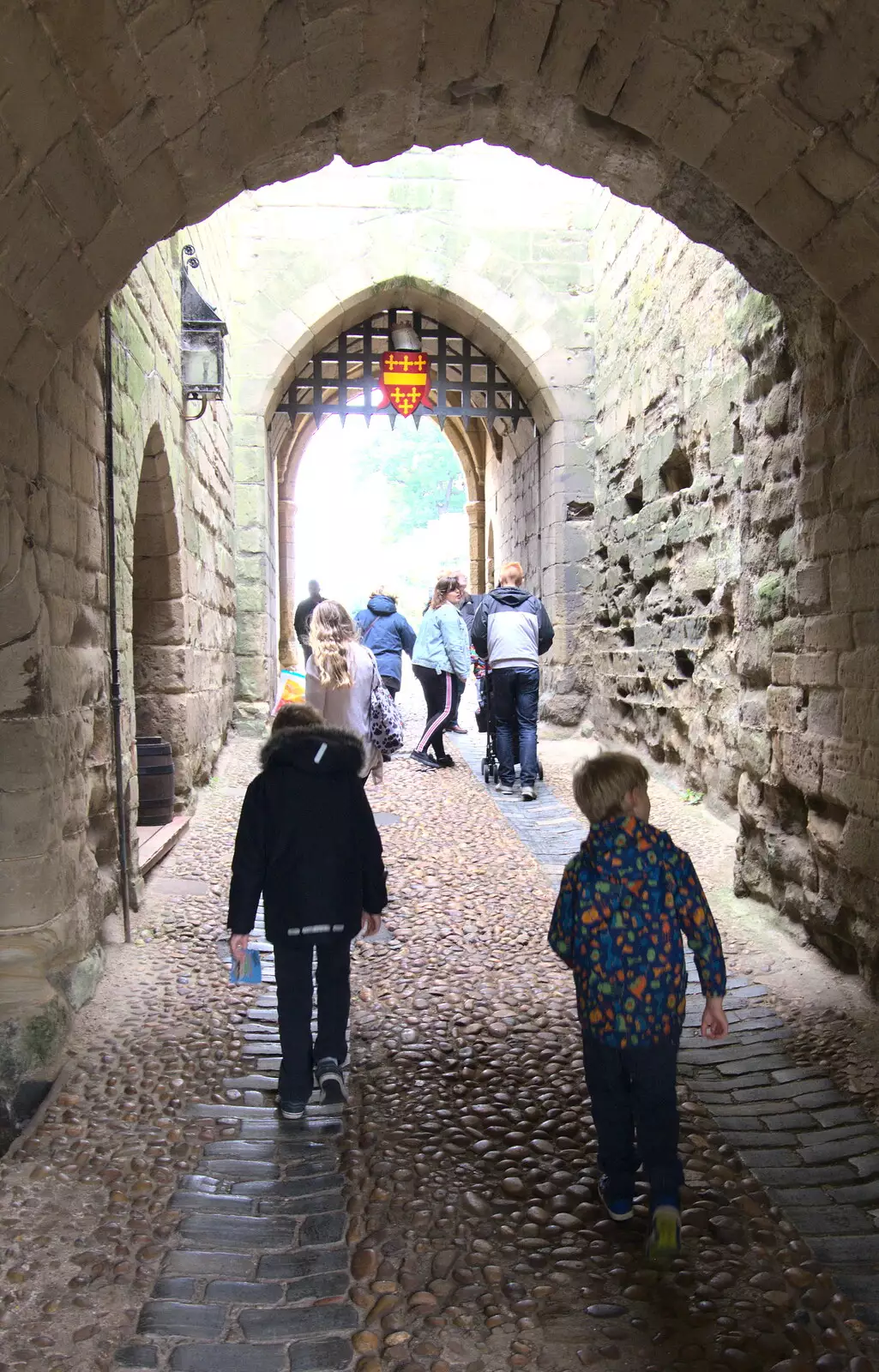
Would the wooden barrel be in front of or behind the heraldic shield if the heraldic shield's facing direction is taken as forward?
in front

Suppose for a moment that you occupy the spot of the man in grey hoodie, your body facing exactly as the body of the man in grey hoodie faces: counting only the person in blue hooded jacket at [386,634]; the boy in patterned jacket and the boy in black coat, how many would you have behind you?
2

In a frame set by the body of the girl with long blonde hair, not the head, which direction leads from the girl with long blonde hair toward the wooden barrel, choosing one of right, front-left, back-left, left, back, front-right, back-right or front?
front-left

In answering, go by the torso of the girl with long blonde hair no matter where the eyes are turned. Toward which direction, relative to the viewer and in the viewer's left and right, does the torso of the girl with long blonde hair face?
facing away from the viewer

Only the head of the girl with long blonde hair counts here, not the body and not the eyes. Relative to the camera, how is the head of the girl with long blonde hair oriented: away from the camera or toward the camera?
away from the camera

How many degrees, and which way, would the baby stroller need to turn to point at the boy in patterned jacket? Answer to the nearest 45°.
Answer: approximately 180°

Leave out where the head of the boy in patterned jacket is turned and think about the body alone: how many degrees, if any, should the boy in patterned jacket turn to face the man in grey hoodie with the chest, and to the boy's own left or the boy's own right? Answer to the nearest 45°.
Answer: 0° — they already face them

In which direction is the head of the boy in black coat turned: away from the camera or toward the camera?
away from the camera

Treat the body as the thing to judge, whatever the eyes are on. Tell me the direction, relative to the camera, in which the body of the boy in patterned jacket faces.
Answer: away from the camera

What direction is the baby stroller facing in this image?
away from the camera

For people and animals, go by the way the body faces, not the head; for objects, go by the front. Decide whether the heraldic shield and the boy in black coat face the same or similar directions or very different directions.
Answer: very different directions

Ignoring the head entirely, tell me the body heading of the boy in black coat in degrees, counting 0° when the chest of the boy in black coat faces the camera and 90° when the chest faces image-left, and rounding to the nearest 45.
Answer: approximately 180°

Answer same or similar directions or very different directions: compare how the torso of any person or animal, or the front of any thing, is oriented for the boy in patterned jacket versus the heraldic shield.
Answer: very different directions

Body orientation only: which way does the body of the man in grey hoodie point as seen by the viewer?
away from the camera
